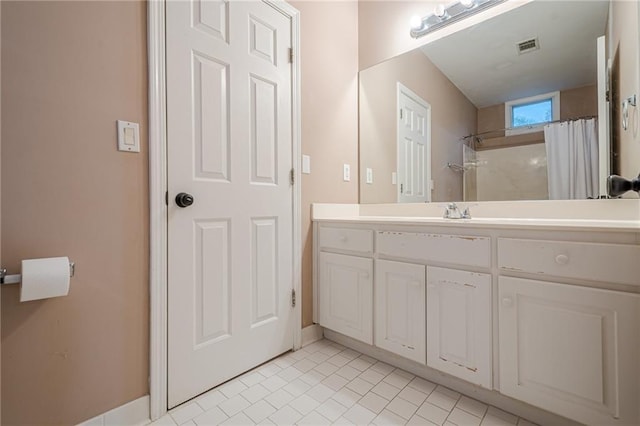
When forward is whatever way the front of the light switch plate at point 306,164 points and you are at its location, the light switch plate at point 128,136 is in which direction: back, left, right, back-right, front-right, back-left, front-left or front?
right

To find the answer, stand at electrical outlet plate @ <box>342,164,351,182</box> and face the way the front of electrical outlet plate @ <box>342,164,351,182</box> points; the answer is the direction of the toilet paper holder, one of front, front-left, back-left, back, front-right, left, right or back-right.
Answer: right

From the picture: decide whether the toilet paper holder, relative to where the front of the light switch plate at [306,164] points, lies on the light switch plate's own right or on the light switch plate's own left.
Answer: on the light switch plate's own right

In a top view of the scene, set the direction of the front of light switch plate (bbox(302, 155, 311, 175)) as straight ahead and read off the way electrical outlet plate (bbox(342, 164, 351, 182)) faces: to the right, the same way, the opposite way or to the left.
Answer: the same way

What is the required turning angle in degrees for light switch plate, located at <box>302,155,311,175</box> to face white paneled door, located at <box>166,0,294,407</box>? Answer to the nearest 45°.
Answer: approximately 90° to its right

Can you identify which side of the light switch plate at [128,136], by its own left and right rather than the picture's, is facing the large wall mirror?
left

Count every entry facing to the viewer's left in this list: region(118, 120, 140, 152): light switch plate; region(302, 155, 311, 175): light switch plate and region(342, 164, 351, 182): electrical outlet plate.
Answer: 0

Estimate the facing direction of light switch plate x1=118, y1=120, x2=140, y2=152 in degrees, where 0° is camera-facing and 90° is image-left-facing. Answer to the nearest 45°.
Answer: approximately 0°

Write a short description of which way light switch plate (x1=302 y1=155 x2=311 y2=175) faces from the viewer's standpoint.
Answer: facing the viewer and to the right of the viewer
